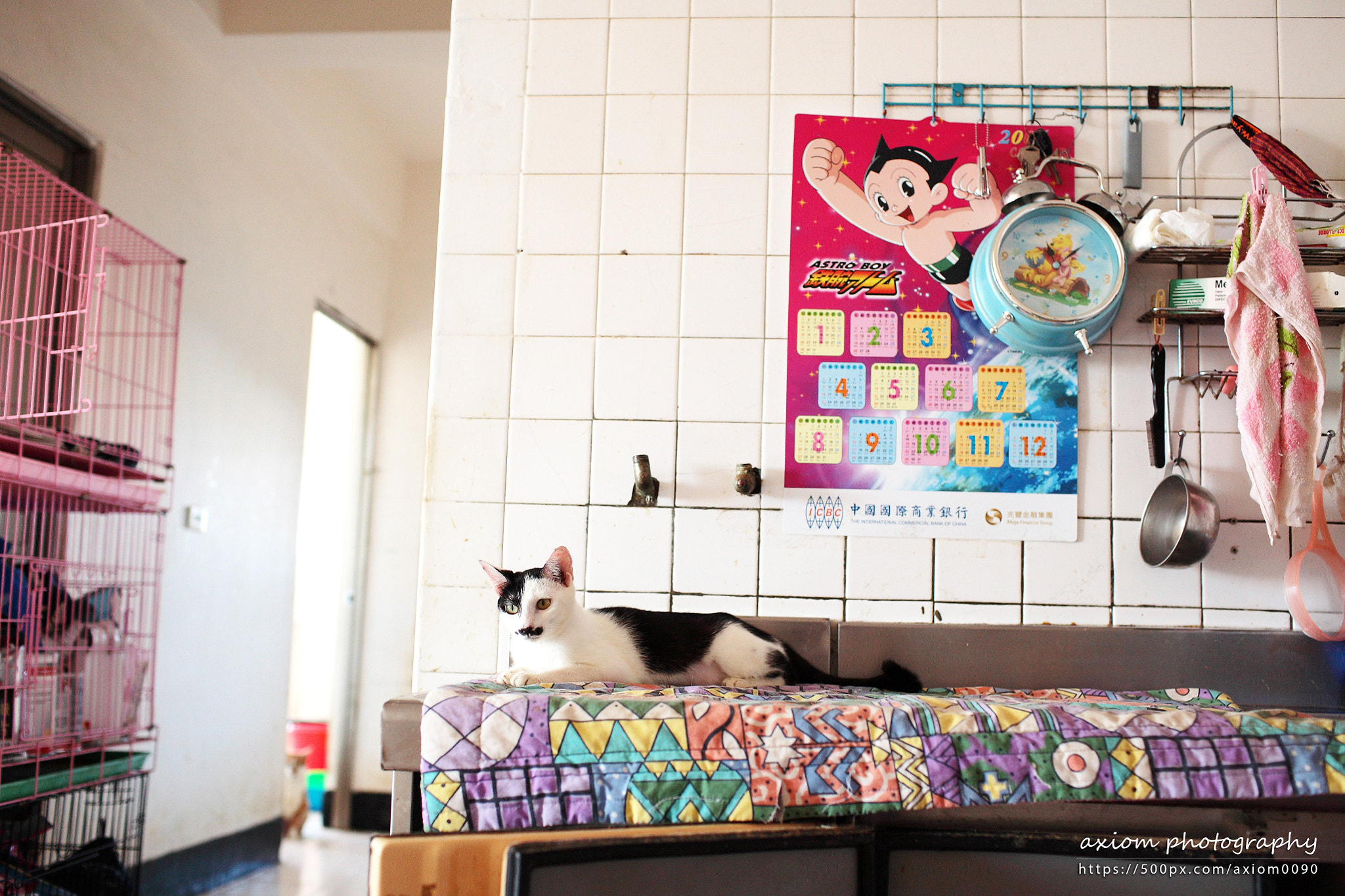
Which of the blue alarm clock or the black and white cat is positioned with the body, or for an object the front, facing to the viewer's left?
the black and white cat

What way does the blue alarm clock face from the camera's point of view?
toward the camera

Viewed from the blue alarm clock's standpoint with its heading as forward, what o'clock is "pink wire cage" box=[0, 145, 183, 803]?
The pink wire cage is roughly at 3 o'clock from the blue alarm clock.

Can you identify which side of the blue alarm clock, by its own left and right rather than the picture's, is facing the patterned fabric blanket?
front

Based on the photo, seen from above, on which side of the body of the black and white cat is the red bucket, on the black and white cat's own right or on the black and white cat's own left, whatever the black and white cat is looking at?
on the black and white cat's own right

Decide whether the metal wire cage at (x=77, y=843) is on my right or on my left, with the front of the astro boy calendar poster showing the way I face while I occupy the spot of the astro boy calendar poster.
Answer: on my right

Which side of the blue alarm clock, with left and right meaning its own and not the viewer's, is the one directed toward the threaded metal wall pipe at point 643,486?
right

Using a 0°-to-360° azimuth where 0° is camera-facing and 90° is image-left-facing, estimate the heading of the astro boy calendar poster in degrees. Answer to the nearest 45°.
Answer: approximately 0°

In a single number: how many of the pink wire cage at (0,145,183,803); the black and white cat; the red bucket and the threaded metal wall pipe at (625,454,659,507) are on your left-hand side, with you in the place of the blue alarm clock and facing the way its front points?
0

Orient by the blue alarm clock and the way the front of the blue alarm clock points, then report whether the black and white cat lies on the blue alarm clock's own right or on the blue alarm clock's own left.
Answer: on the blue alarm clock's own right

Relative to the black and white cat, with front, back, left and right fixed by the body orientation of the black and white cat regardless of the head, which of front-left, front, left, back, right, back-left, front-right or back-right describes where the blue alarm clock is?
back

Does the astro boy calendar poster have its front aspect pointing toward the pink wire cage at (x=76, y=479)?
no

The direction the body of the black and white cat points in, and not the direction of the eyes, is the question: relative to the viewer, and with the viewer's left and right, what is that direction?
facing to the left of the viewer

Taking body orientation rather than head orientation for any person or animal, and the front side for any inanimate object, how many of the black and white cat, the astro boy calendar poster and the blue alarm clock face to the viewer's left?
1

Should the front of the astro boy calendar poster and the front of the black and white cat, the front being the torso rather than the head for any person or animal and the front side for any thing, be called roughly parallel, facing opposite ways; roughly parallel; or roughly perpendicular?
roughly perpendicular
